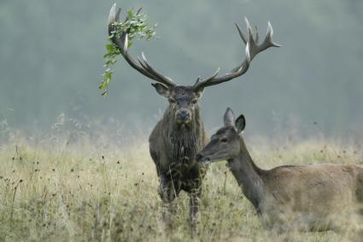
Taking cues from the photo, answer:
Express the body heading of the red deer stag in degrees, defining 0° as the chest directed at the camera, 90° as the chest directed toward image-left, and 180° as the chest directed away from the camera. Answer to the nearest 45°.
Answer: approximately 0°
